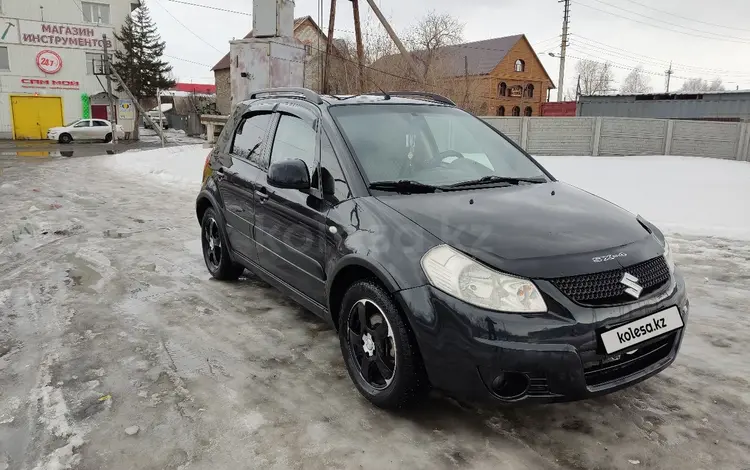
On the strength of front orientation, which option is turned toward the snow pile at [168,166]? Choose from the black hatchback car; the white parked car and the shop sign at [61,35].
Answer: the shop sign

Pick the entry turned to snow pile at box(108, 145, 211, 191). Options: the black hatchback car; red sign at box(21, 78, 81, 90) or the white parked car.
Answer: the red sign

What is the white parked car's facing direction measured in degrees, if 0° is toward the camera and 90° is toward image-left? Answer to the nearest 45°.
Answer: approximately 90°

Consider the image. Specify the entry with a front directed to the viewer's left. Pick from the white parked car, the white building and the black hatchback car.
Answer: the white parked car

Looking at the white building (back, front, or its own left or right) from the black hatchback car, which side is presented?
front

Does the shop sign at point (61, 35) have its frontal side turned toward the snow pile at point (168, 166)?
yes

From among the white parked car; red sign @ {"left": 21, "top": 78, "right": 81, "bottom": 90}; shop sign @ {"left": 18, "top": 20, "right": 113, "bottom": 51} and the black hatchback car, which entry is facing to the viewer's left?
the white parked car

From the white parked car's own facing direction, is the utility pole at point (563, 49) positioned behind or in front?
behind

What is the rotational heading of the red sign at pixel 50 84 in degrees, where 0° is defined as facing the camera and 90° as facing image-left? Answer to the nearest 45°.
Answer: approximately 0°

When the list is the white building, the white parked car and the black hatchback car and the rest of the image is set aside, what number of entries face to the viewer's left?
1

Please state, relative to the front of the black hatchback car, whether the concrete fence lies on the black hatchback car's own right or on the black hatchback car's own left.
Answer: on the black hatchback car's own left
